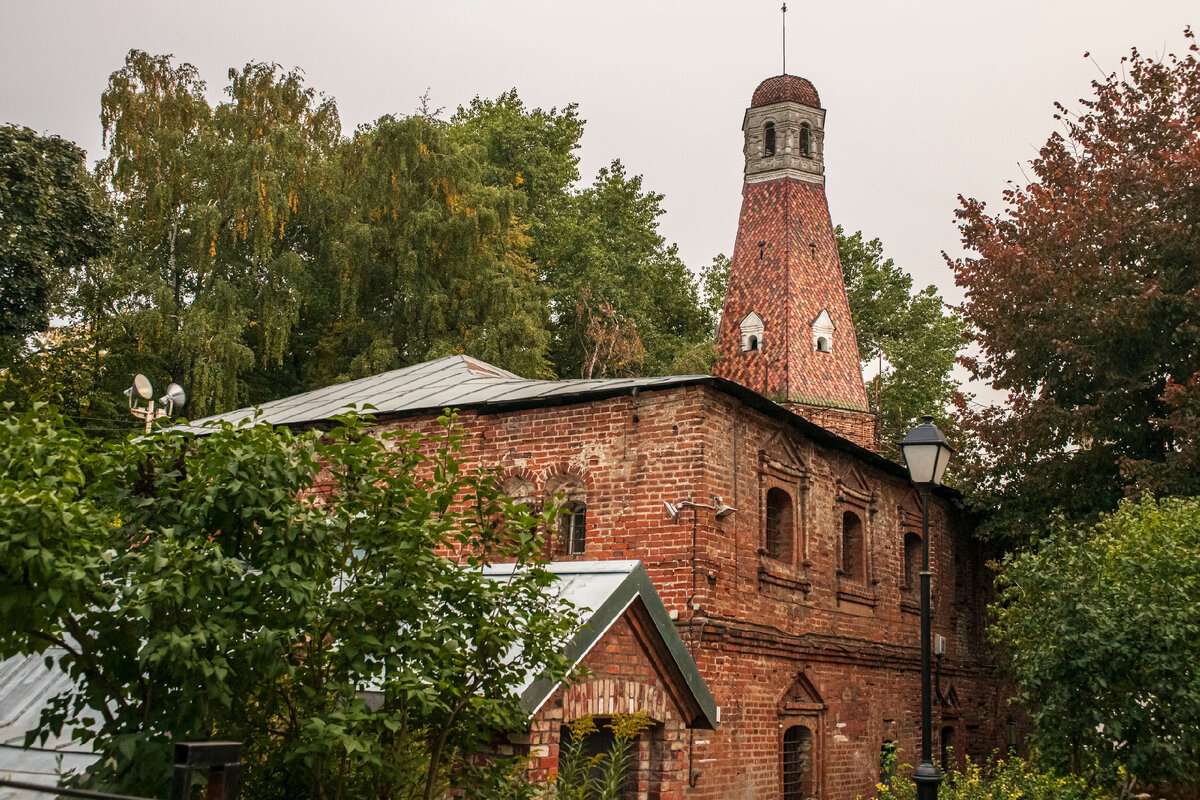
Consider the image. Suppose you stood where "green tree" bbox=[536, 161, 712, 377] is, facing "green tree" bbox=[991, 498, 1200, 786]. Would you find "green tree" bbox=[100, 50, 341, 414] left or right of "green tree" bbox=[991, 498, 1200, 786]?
right
